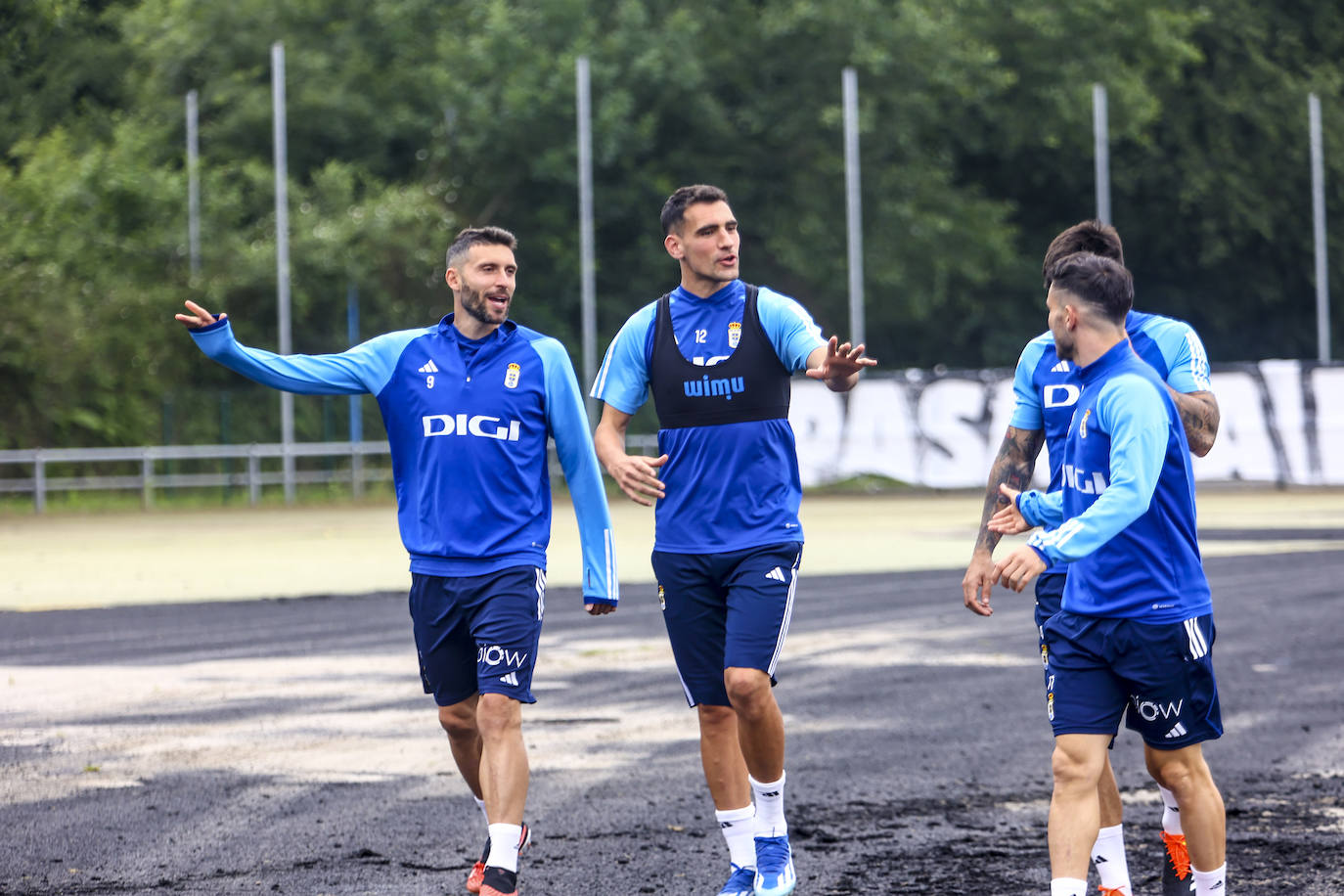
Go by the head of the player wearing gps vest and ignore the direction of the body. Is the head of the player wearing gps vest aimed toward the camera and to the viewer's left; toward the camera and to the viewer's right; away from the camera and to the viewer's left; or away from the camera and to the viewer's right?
toward the camera and to the viewer's right

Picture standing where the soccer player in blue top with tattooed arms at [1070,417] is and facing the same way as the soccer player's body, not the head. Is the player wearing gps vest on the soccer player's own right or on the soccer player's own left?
on the soccer player's own right

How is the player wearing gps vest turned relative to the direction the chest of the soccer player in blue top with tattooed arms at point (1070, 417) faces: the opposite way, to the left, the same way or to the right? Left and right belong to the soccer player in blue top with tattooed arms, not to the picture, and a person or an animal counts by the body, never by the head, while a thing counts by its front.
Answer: the same way

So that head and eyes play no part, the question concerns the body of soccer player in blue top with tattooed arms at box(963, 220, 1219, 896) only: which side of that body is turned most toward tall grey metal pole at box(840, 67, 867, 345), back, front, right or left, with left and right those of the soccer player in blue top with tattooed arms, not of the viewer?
back

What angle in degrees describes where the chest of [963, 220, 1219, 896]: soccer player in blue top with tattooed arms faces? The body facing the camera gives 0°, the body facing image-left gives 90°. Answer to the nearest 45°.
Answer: approximately 0°

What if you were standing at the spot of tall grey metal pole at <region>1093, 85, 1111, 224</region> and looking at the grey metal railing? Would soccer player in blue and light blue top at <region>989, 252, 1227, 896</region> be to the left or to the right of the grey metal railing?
left

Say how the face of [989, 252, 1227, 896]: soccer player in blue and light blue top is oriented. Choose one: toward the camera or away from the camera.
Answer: away from the camera

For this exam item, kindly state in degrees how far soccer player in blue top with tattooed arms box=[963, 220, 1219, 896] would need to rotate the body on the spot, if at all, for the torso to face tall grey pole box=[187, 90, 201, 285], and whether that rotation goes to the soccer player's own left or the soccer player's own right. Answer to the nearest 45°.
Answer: approximately 135° to the soccer player's own right

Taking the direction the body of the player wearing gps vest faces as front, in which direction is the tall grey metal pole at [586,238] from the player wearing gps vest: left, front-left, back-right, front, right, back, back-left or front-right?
back

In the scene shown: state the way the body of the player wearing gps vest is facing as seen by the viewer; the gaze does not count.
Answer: toward the camera

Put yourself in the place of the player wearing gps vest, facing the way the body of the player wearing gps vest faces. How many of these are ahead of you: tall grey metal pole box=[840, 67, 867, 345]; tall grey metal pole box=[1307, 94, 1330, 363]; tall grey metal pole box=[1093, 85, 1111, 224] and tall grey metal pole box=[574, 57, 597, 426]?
0

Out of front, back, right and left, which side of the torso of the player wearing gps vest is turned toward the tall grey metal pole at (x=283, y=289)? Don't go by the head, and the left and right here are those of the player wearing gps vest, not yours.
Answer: back

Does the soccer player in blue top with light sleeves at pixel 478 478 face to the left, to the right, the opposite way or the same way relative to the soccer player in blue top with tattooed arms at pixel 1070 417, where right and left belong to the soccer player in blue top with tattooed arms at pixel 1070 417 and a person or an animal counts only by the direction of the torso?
the same way

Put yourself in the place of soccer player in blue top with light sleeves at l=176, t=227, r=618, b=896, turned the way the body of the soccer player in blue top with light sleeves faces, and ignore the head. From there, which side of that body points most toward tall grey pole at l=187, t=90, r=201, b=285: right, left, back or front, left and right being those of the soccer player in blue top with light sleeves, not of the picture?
back

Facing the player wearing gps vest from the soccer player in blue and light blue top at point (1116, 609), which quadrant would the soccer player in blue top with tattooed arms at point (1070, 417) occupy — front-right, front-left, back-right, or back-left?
front-right

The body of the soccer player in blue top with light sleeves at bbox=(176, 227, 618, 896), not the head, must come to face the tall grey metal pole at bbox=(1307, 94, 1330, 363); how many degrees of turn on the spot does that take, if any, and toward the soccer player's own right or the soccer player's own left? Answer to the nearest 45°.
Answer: approximately 135° to the soccer player's own left

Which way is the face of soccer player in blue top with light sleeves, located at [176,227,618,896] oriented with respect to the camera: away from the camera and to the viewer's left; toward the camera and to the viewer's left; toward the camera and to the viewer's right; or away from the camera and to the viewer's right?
toward the camera and to the viewer's right

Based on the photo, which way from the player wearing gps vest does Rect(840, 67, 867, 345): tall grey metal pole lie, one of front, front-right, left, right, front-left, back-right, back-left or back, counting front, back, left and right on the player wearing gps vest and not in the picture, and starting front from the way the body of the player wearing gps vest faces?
back
